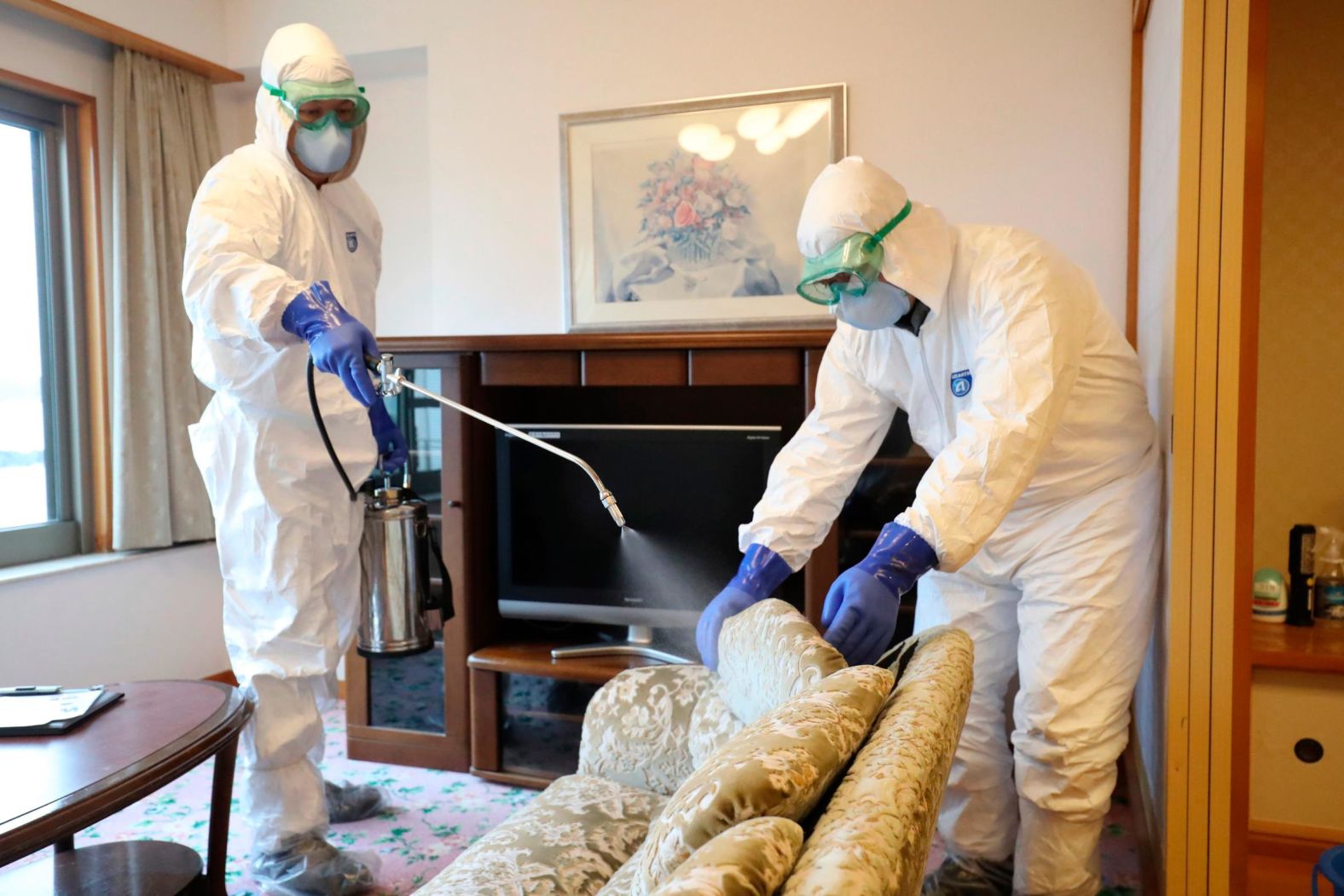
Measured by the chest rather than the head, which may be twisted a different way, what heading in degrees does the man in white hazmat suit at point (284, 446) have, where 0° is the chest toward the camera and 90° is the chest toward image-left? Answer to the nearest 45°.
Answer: approximately 315°

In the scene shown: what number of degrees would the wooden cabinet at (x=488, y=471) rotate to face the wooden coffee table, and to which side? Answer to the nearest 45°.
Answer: approximately 45° to its right

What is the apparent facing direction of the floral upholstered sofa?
to the viewer's left

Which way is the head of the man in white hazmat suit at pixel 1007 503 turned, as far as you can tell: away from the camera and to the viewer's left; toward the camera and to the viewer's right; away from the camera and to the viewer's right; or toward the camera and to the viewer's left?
toward the camera and to the viewer's left

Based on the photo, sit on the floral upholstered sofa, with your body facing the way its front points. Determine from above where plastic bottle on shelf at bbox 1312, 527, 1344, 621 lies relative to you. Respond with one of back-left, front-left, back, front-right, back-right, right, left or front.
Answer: back-right

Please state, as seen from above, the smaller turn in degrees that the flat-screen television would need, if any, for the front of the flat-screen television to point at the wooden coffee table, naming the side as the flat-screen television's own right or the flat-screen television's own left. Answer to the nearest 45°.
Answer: approximately 45° to the flat-screen television's own right

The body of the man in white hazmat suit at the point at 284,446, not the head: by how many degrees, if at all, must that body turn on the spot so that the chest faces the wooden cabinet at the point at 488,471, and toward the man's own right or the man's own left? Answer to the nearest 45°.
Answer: approximately 90° to the man's own left

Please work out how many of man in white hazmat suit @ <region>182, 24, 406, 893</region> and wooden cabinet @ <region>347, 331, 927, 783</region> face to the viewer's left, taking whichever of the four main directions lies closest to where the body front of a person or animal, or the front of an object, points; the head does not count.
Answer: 0

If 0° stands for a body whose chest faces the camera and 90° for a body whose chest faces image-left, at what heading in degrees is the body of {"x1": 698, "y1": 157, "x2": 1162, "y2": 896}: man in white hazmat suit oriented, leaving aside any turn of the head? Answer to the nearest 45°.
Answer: approximately 45°
